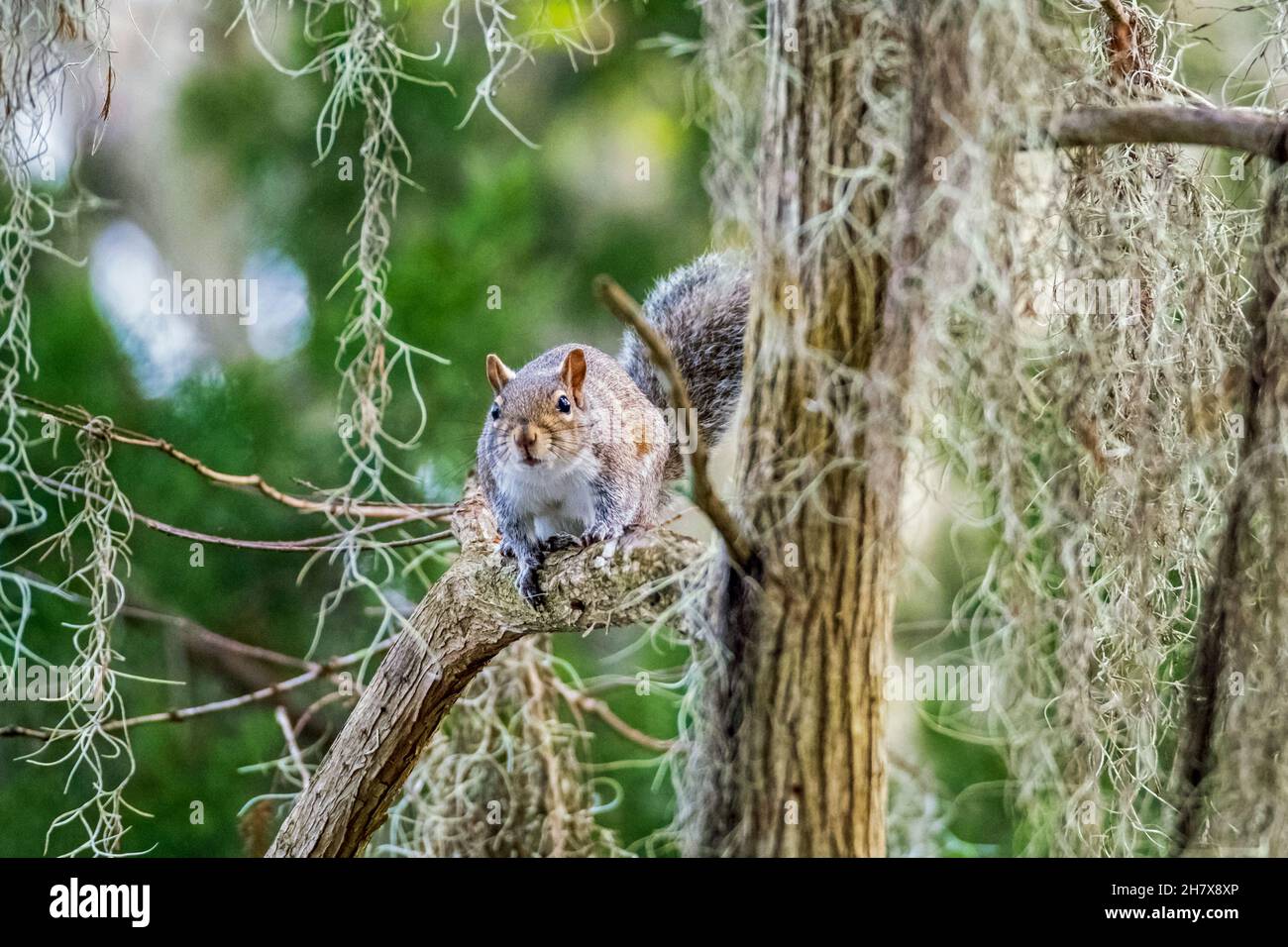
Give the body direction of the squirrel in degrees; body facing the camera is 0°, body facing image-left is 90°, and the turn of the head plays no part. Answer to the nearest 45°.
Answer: approximately 45°

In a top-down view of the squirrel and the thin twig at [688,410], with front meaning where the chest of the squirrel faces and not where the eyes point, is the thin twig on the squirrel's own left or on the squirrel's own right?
on the squirrel's own left

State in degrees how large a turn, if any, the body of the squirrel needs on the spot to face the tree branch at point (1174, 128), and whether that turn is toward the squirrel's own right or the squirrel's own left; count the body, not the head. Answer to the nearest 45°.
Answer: approximately 90° to the squirrel's own left

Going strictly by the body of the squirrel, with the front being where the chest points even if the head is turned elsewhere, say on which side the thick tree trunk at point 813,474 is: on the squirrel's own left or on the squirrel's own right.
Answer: on the squirrel's own left

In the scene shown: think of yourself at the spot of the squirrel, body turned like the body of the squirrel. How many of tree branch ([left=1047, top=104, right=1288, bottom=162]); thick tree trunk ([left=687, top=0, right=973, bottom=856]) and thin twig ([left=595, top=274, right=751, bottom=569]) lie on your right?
0
